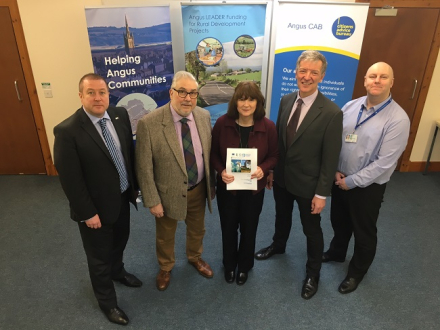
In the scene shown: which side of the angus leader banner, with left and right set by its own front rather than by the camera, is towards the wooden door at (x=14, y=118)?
right

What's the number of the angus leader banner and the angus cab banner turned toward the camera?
2

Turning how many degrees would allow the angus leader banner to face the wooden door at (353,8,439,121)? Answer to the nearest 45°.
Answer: approximately 90° to its left

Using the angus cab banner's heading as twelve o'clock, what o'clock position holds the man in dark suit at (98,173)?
The man in dark suit is roughly at 1 o'clock from the angus cab banner.

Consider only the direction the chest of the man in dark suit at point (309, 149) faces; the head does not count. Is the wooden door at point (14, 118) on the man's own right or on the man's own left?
on the man's own right

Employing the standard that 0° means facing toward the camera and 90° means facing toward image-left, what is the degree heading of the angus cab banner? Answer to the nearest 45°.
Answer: approximately 0°

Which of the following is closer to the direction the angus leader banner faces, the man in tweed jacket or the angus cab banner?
the man in tweed jacket
